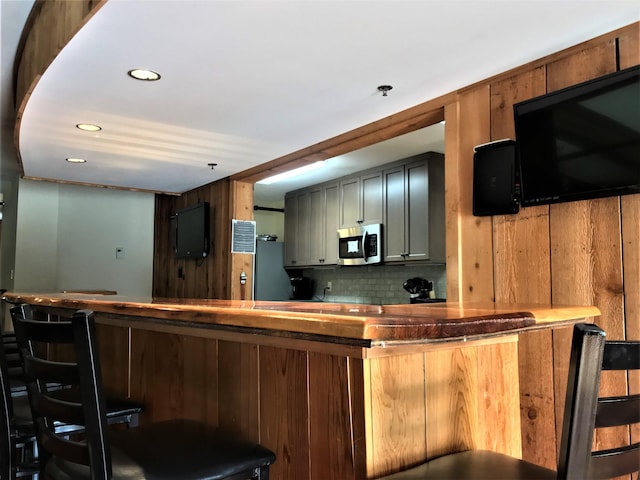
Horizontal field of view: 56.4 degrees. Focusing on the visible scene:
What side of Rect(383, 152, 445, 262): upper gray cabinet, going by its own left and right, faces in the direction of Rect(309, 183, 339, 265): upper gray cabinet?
right

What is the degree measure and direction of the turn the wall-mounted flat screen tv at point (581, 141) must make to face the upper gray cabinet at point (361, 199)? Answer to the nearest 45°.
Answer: approximately 90° to its right

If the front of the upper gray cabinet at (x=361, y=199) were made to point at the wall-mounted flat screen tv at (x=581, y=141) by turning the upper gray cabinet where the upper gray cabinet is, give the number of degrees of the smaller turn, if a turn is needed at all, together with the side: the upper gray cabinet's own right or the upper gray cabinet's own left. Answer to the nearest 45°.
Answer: approximately 45° to the upper gray cabinet's own left

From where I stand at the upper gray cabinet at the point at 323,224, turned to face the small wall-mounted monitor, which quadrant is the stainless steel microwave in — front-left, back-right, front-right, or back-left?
back-left

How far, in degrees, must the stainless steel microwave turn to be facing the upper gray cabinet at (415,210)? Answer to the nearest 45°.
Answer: approximately 90° to its left

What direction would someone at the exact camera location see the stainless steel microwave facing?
facing the viewer and to the left of the viewer

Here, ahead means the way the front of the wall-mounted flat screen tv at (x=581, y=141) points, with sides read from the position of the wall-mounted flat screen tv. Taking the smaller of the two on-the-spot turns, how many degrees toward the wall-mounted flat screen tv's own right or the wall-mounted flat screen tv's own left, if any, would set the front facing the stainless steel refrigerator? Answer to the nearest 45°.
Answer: approximately 90° to the wall-mounted flat screen tv's own right

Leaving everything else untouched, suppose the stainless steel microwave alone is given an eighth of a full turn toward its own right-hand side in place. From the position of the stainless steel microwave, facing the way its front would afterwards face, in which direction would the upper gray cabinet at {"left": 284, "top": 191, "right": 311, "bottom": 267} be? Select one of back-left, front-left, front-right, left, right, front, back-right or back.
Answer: front-right

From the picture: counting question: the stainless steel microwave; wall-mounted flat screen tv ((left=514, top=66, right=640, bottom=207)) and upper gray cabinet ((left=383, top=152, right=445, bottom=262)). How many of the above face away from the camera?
0

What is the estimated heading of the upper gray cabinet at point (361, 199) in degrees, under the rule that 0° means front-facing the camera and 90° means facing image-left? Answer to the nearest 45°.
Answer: approximately 45°
